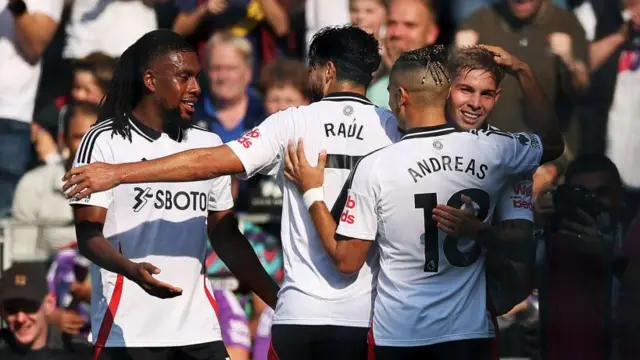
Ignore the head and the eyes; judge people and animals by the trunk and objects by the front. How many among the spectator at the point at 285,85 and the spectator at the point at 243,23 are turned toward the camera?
2

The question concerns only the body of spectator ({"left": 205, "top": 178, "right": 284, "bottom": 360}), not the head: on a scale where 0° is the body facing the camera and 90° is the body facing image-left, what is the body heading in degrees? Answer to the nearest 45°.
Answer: approximately 0°

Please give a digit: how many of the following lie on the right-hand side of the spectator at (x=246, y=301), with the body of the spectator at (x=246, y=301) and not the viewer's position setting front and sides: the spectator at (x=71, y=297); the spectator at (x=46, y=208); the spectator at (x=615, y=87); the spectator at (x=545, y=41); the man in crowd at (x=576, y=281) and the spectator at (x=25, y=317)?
3

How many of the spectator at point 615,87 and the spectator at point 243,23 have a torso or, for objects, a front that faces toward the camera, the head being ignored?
2
